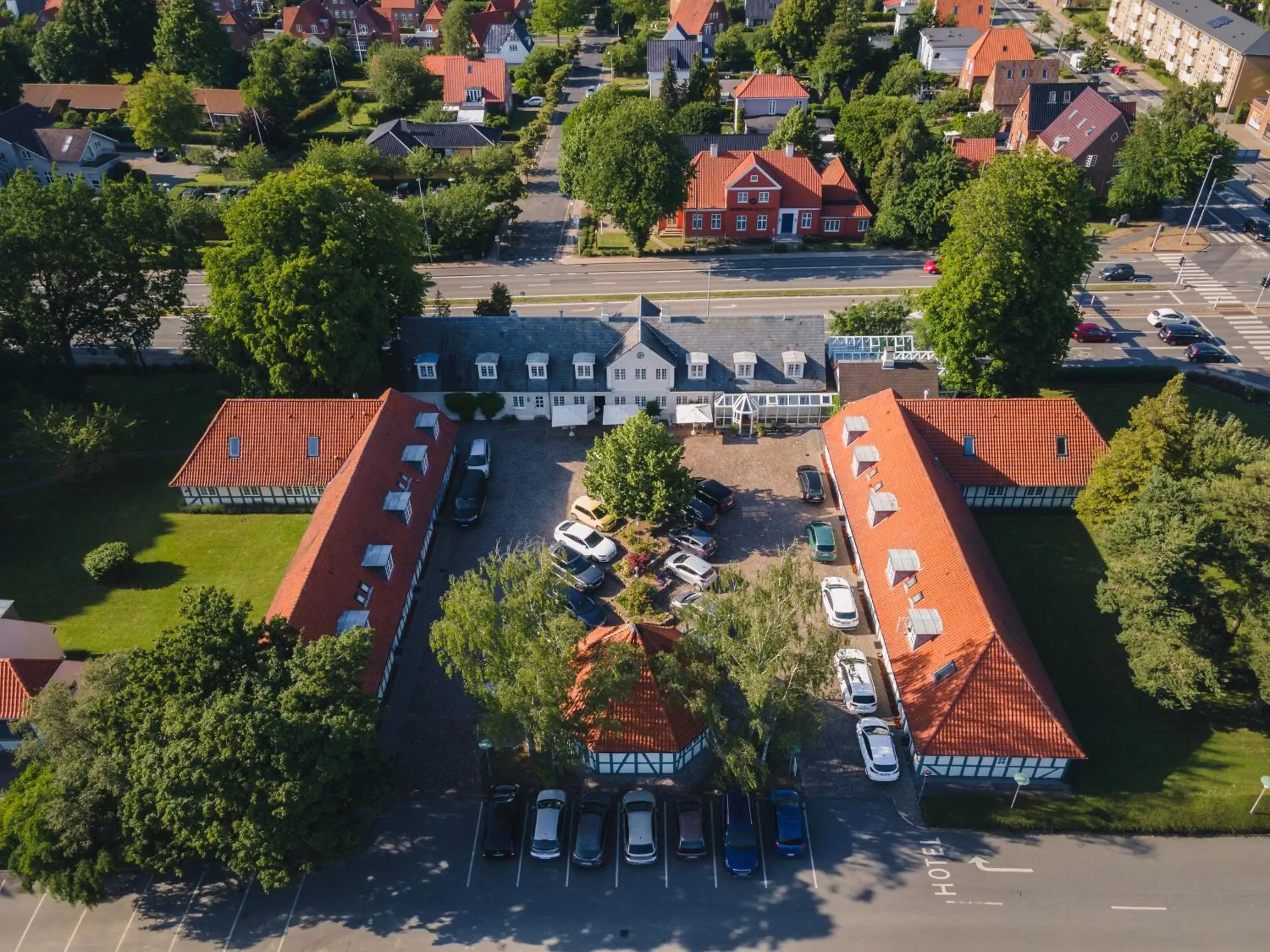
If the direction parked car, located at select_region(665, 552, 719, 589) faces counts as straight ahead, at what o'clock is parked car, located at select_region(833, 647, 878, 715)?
parked car, located at select_region(833, 647, 878, 715) is roughly at 6 o'clock from parked car, located at select_region(665, 552, 719, 589).

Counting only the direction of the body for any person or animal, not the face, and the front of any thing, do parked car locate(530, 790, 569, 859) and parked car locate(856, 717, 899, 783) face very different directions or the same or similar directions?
same or similar directions

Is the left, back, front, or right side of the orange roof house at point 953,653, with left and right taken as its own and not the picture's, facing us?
left

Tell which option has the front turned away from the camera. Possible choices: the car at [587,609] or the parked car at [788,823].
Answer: the parked car

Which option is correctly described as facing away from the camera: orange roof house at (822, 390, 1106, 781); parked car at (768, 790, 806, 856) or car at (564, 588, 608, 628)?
the parked car

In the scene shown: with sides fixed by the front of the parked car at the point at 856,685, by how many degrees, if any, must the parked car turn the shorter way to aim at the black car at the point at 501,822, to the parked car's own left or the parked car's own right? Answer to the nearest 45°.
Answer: approximately 135° to the parked car's own left

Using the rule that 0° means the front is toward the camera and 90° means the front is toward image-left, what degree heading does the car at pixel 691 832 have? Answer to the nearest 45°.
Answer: approximately 180°

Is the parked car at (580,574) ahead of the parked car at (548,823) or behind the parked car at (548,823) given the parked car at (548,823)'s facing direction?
ahead

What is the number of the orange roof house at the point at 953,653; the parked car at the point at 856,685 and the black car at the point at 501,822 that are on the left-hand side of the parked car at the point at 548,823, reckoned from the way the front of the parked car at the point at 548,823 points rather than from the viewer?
1

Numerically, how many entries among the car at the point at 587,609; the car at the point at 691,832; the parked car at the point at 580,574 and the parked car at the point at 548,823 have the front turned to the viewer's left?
0

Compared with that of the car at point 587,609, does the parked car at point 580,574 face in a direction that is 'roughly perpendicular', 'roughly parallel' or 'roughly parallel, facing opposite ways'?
roughly parallel

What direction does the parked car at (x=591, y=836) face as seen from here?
away from the camera

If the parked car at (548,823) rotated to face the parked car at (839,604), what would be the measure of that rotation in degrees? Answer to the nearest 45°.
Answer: approximately 45° to its right

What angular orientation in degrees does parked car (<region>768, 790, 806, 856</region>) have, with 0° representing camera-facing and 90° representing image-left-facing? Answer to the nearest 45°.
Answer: approximately 180°

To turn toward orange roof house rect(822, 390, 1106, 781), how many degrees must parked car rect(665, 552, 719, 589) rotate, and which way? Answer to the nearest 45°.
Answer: approximately 180°
